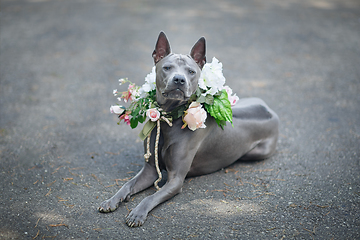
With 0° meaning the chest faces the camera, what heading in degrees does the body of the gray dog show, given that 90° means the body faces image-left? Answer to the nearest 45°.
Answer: approximately 45°
